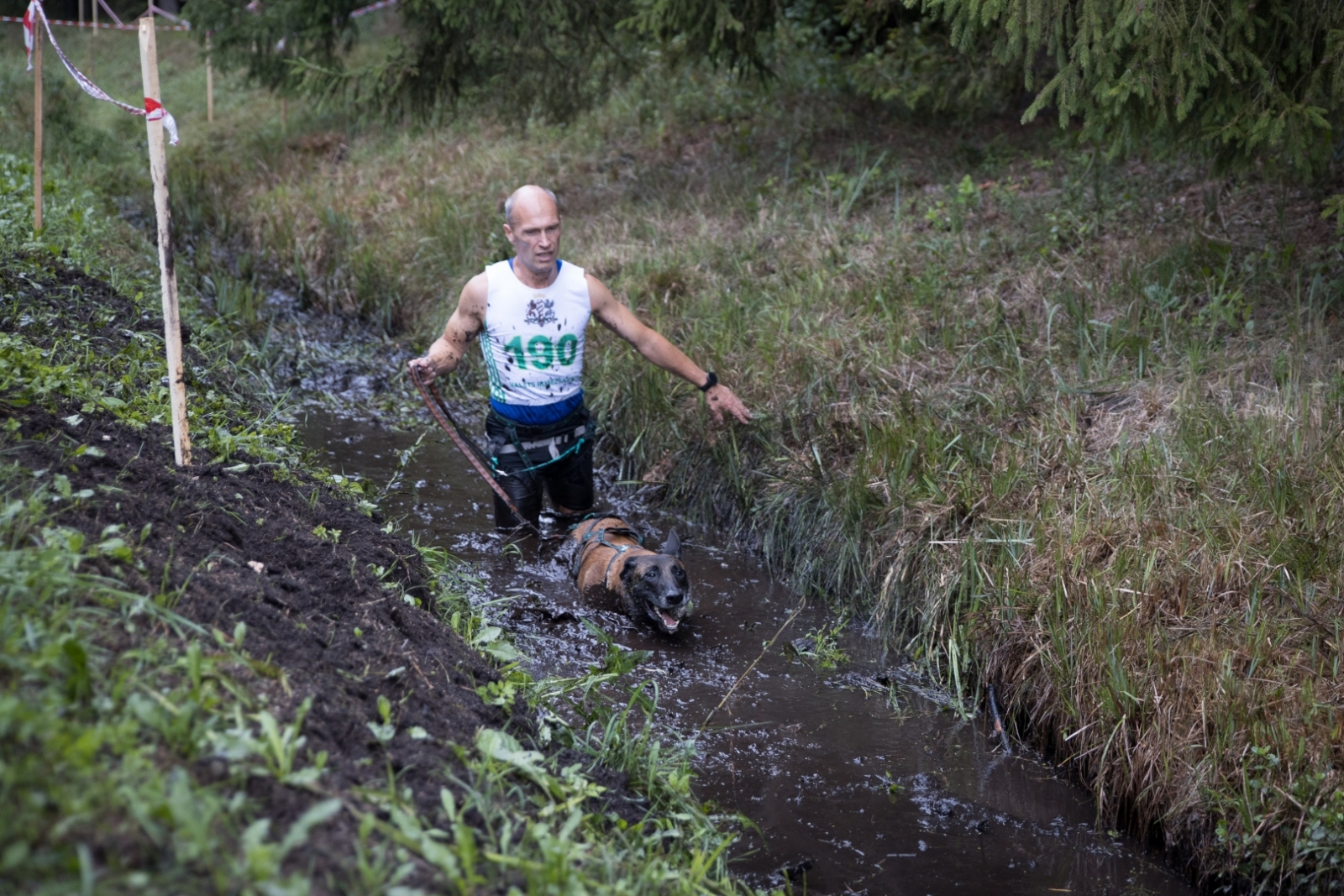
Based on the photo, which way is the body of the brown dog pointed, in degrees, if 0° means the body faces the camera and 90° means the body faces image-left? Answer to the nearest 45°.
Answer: approximately 315°

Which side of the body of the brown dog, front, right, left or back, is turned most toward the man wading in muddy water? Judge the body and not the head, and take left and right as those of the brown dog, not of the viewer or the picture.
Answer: back
